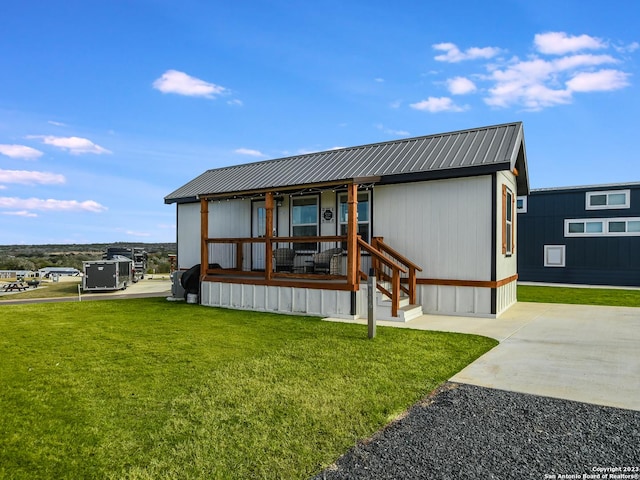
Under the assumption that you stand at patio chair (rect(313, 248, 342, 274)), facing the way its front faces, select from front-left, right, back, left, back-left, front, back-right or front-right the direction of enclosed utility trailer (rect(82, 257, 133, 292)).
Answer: right

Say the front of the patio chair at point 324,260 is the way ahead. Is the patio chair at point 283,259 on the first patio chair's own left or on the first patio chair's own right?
on the first patio chair's own right

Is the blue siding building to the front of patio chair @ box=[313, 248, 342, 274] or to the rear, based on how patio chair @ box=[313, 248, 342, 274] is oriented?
to the rear

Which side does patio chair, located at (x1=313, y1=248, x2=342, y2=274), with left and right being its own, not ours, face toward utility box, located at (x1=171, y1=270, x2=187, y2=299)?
right

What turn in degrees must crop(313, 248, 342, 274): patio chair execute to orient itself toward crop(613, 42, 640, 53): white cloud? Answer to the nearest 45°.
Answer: approximately 135° to its left

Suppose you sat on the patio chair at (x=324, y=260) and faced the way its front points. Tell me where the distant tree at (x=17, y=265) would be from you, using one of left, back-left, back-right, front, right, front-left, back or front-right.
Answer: right

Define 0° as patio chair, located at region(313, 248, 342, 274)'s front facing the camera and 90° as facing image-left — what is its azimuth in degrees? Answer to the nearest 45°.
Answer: approximately 45°

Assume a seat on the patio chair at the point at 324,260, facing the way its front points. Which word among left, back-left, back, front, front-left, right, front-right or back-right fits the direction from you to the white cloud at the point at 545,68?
back-left

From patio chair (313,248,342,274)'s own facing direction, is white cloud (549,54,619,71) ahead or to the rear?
to the rear

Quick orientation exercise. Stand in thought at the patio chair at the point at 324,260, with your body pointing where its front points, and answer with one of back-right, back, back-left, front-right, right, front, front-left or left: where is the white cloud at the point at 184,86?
right
